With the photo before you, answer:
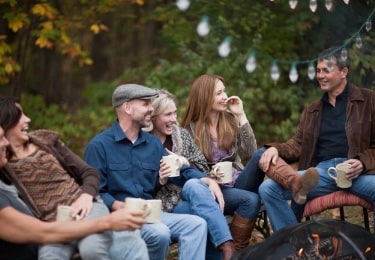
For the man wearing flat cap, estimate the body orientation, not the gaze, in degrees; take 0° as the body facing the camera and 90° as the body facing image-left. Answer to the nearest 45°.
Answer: approximately 315°

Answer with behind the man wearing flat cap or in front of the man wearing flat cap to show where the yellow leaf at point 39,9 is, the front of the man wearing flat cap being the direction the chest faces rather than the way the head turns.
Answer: behind

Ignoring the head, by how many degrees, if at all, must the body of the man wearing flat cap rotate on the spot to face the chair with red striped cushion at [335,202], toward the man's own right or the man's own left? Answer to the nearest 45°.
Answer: approximately 45° to the man's own left

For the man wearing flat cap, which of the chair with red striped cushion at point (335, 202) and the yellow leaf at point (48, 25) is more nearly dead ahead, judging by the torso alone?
the chair with red striped cushion

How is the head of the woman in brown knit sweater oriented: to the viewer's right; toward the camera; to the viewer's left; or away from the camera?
to the viewer's right

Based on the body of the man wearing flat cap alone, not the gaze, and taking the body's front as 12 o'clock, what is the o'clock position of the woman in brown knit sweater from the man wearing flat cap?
The woman in brown knit sweater is roughly at 3 o'clock from the man wearing flat cap.
